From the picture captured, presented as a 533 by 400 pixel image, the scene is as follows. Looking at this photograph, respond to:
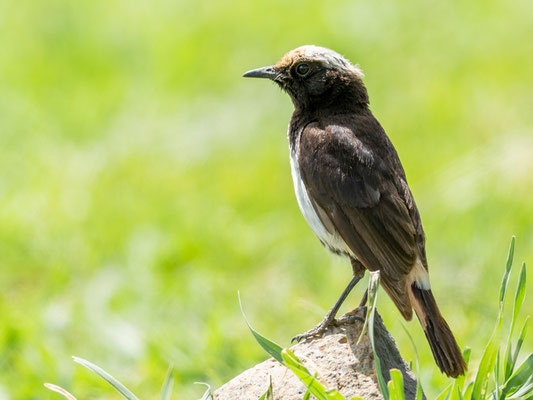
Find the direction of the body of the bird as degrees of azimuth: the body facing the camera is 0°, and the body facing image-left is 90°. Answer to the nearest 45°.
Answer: approximately 90°

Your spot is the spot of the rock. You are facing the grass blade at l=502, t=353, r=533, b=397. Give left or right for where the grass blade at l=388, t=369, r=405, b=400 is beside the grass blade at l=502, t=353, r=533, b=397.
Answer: right
